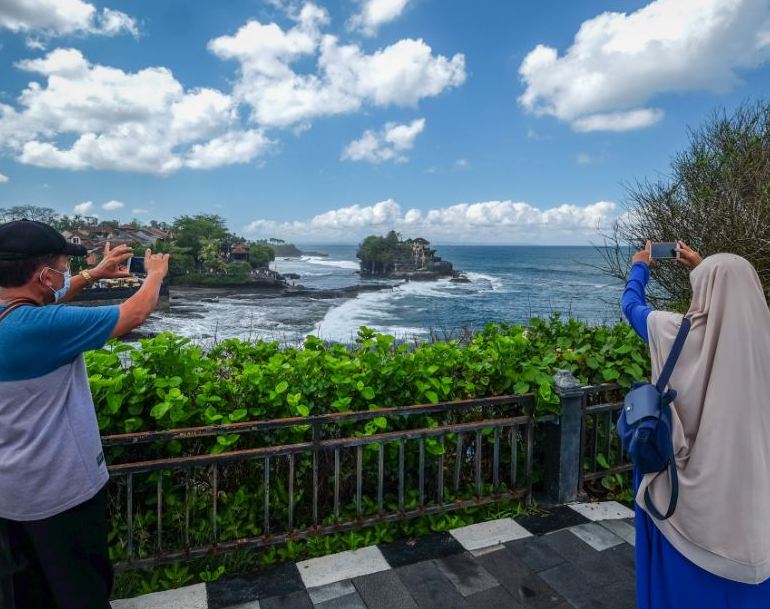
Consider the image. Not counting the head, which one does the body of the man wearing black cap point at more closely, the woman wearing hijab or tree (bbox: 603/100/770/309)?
the tree

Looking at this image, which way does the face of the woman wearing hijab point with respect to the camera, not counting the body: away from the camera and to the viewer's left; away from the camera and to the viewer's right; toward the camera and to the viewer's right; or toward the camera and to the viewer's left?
away from the camera and to the viewer's left

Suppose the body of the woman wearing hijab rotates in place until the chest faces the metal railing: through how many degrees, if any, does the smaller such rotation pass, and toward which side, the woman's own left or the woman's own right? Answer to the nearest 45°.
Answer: approximately 45° to the woman's own left

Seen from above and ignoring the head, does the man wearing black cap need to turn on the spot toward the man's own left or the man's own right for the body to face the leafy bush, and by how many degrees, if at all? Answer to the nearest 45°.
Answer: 0° — they already face it

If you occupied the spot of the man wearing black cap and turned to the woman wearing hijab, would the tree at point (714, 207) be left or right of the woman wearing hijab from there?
left

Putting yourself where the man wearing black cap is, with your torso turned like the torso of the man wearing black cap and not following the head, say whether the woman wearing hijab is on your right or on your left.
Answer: on your right

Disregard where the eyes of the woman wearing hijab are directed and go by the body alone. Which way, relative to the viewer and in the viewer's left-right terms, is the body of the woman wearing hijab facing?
facing away from the viewer and to the left of the viewer

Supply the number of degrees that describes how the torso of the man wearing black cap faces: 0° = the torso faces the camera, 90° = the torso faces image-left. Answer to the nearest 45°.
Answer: approximately 225°
